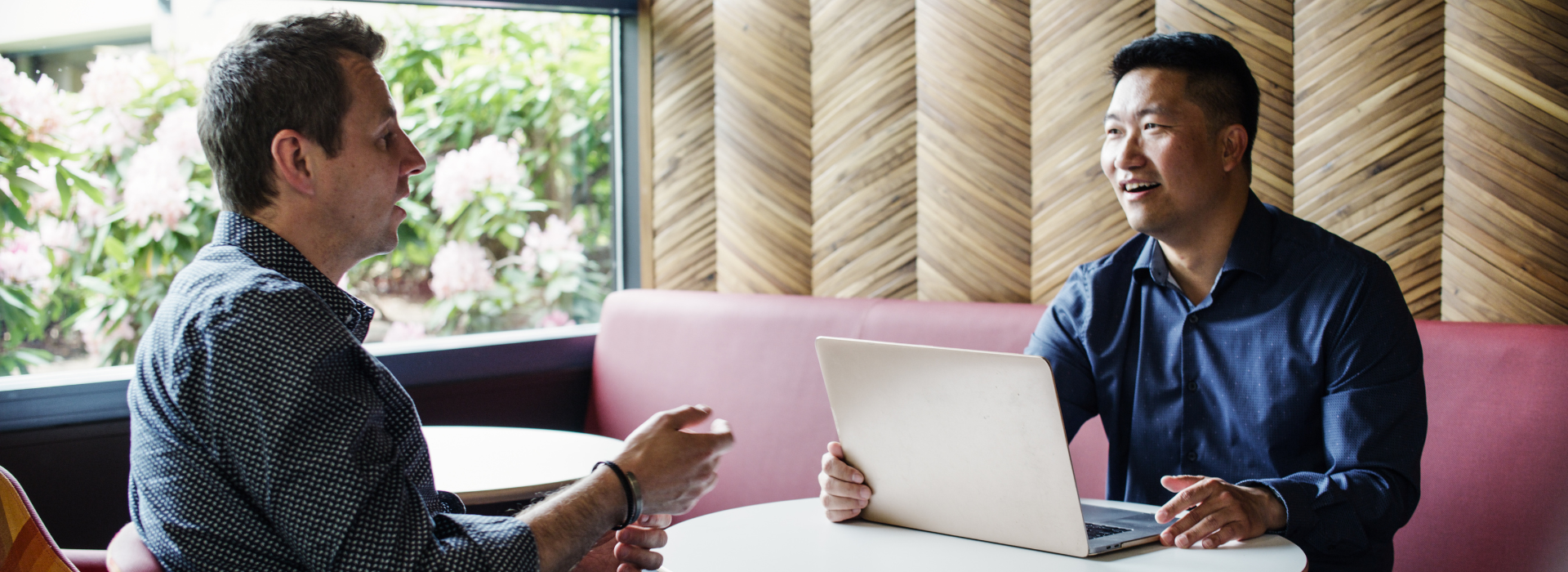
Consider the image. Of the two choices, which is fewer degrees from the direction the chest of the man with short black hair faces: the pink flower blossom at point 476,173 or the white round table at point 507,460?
the white round table

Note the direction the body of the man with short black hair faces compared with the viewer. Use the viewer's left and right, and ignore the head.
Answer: facing the viewer and to the left of the viewer

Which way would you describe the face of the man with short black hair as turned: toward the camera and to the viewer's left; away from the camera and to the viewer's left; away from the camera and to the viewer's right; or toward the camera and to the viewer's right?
toward the camera and to the viewer's left

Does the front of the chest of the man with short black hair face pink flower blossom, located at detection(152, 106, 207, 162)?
no

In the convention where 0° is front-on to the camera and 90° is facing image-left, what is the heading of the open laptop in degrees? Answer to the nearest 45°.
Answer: approximately 225°

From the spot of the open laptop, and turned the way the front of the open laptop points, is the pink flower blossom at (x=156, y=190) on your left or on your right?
on your left

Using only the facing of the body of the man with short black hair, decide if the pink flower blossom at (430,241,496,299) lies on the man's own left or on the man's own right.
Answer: on the man's own right

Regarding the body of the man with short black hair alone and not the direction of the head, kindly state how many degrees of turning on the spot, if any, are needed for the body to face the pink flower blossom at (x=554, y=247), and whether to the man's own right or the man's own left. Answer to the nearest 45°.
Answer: approximately 90° to the man's own right
